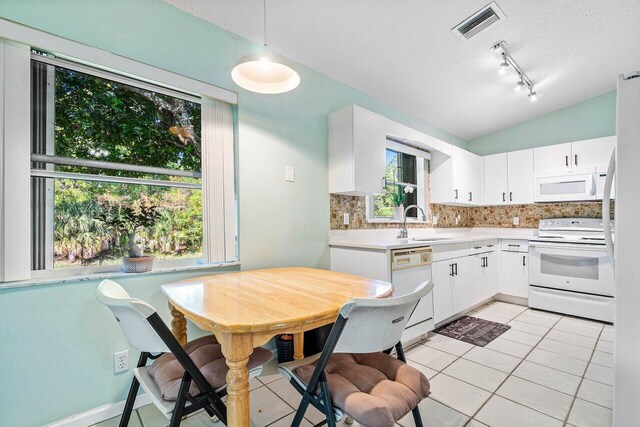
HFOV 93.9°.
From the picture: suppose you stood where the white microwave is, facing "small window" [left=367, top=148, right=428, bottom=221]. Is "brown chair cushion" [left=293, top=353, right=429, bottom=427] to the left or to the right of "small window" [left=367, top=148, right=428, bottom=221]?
left

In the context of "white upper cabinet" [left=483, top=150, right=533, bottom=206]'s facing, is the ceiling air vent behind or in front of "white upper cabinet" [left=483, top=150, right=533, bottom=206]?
in front

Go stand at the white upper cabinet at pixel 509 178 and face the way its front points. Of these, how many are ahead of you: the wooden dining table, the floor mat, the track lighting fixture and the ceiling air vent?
4

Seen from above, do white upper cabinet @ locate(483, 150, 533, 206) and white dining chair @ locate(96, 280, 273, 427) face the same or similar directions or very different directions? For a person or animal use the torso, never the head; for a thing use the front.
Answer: very different directions

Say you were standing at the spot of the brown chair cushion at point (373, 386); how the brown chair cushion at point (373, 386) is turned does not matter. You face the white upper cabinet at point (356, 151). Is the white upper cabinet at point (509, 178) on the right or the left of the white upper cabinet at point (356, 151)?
right

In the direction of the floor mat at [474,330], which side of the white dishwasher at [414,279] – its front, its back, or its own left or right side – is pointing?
left

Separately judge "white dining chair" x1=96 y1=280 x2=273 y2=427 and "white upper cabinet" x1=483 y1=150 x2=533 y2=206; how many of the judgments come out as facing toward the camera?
1

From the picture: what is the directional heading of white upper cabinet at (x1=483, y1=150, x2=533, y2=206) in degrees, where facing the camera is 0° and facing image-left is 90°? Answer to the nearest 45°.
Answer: approximately 0°

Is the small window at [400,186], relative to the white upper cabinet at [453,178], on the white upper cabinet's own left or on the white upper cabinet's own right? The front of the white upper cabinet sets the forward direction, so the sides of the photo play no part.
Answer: on the white upper cabinet's own right

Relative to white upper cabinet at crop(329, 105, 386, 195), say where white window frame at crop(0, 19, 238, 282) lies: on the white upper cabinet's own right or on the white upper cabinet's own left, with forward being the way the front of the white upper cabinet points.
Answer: on the white upper cabinet's own right

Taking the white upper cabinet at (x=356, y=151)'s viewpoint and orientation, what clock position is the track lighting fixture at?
The track lighting fixture is roughly at 10 o'clock from the white upper cabinet.

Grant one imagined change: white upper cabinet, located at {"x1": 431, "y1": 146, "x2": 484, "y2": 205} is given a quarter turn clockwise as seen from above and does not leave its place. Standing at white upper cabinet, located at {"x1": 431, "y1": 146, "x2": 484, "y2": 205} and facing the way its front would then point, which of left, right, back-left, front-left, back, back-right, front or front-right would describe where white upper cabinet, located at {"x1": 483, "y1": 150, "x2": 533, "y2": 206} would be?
back

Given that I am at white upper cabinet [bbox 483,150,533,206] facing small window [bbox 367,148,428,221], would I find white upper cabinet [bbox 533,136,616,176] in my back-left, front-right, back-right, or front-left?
back-left

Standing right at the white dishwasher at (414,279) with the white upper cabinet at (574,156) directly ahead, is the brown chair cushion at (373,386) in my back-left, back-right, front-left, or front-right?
back-right

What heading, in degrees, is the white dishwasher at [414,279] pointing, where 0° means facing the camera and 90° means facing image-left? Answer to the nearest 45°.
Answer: approximately 315°

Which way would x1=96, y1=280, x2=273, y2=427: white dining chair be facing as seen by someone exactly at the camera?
facing away from the viewer and to the right of the viewer

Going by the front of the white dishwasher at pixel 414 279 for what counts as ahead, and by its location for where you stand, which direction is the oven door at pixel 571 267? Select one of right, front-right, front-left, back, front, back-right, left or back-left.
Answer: left
